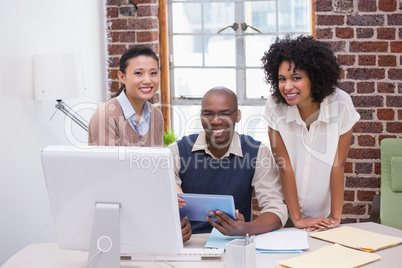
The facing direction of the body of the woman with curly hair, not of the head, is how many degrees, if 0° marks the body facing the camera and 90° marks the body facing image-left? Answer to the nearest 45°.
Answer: approximately 0°

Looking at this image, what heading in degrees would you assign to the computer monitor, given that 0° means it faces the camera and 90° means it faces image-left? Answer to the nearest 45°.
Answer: approximately 180°

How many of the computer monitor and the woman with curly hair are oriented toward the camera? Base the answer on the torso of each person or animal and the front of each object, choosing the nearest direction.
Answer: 1

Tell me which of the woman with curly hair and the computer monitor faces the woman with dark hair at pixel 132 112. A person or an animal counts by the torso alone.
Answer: the computer monitor

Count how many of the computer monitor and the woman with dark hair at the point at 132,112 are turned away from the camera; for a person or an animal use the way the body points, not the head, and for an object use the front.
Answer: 1

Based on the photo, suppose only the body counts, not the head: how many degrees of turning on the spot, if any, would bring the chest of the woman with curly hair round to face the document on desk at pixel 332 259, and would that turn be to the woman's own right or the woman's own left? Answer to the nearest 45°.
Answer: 0° — they already face it

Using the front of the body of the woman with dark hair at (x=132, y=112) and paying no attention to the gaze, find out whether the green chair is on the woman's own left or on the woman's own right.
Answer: on the woman's own left

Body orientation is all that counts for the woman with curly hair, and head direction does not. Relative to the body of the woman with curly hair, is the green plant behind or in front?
behind

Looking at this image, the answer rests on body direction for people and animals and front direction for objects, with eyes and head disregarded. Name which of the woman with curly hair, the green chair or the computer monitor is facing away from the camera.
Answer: the computer monitor
